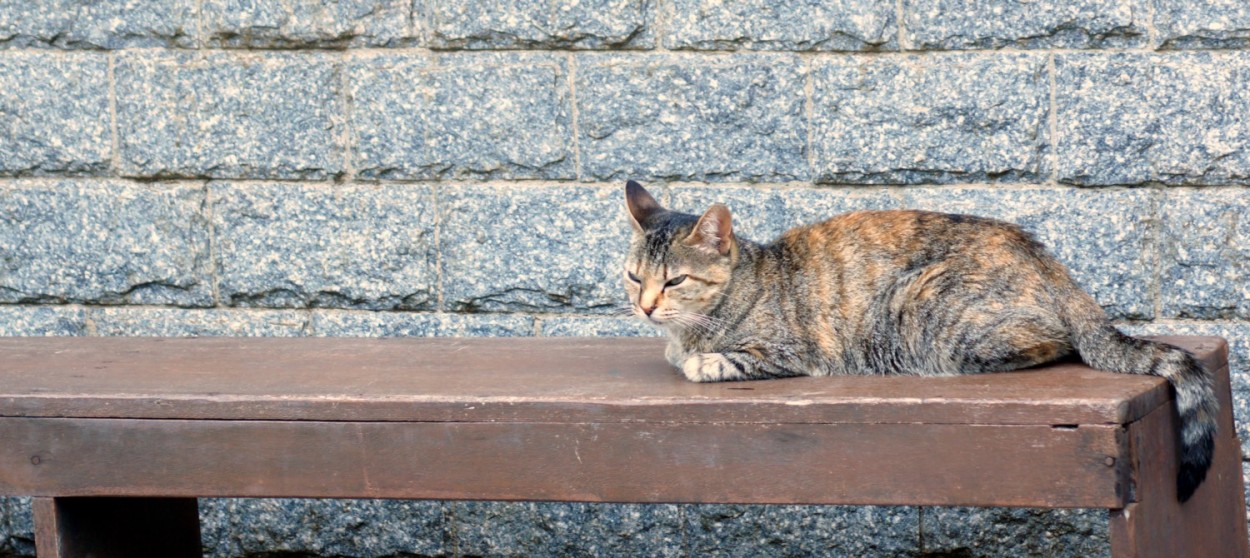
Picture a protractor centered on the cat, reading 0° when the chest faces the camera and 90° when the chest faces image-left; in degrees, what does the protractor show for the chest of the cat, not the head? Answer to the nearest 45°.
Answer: approximately 90°
